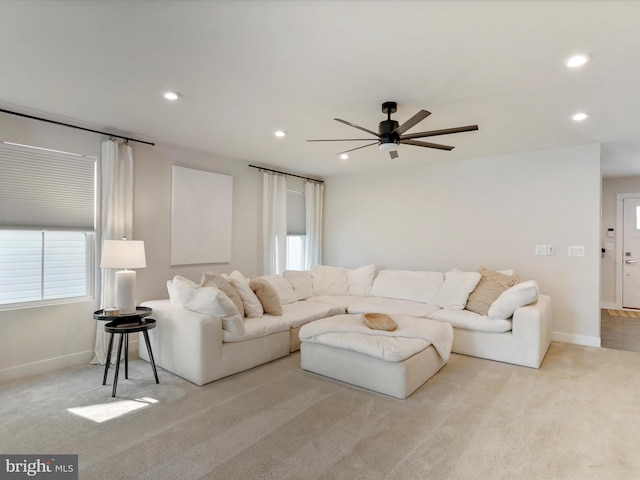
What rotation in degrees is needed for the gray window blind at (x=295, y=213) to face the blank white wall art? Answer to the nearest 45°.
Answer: approximately 90° to its right

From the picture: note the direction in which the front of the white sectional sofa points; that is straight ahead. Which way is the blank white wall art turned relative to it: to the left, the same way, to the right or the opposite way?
to the left

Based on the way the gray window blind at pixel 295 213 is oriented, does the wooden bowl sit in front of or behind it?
in front

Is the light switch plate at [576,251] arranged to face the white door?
no

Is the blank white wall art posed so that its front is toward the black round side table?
no

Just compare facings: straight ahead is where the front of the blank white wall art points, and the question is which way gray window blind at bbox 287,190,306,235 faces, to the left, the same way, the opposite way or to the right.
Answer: the same way

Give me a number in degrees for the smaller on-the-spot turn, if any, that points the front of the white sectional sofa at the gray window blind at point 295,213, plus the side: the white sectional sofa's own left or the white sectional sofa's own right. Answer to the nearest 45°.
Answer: approximately 180°

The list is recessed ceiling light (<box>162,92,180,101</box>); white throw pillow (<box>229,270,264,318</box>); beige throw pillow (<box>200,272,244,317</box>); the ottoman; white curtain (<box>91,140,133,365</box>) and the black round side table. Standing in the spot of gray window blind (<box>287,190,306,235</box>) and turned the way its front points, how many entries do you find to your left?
0

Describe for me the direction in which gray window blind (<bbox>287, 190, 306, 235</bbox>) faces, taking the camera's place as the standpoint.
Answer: facing the viewer and to the right of the viewer

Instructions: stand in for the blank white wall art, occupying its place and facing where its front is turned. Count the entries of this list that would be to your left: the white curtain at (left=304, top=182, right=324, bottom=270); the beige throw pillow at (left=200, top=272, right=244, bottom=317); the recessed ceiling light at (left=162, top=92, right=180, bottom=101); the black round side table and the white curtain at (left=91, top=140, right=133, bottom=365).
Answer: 1

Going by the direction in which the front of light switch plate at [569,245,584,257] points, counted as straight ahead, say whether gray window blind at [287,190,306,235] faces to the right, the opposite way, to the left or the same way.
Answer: to the left

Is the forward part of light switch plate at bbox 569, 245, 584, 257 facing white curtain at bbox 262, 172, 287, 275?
no

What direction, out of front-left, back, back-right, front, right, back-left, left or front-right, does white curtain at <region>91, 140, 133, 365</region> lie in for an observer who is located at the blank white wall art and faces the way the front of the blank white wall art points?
right

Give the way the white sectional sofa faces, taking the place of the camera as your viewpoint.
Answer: facing the viewer

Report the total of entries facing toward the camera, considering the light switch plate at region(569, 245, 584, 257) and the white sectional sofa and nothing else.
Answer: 2

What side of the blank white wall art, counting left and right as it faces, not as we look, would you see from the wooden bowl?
front

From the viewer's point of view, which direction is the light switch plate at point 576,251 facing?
toward the camera

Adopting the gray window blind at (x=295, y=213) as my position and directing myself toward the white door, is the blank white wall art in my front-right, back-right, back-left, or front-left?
back-right
